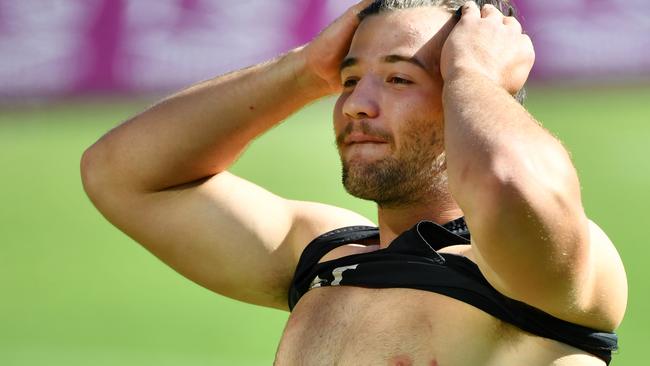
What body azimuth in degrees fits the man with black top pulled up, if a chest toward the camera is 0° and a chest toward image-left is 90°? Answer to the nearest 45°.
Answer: approximately 45°
